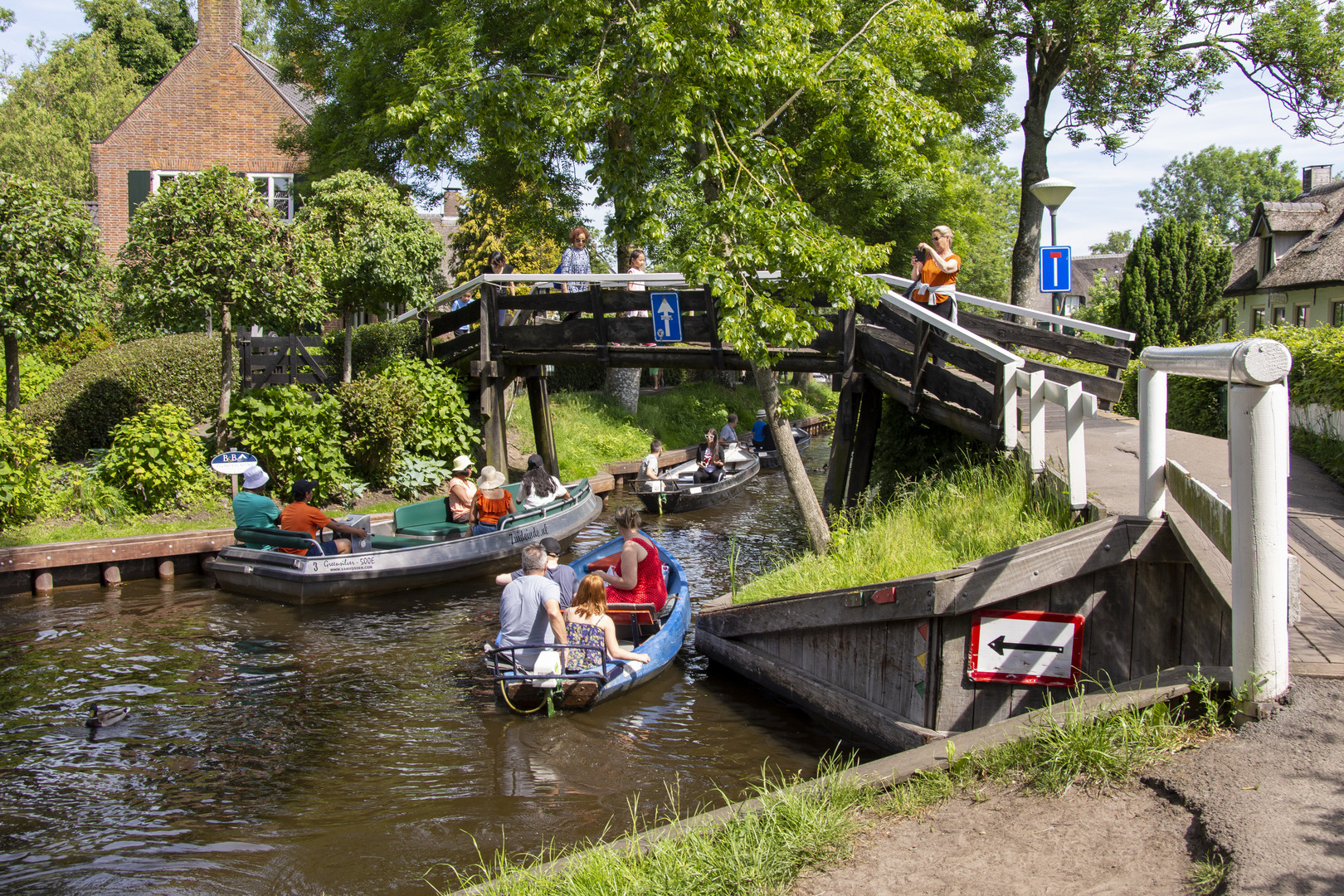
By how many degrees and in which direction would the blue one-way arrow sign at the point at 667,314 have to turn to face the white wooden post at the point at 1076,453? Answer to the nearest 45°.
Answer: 0° — it already faces it

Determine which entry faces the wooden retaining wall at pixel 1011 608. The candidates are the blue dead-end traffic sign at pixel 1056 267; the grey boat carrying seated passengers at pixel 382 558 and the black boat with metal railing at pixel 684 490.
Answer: the blue dead-end traffic sign

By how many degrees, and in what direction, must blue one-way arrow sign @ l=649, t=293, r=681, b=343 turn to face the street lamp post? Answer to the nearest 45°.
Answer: approximately 90° to its left

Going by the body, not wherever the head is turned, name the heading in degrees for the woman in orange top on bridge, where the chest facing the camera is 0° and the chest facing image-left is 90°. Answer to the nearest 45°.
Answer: approximately 45°

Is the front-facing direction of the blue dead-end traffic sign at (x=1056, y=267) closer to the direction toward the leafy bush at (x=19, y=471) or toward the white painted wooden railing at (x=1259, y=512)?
the white painted wooden railing

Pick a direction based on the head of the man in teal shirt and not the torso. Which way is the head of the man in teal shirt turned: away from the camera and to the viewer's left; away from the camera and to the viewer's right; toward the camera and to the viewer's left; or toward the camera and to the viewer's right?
away from the camera and to the viewer's right

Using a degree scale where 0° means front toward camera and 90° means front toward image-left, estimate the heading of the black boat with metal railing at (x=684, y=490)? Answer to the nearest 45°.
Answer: approximately 225°

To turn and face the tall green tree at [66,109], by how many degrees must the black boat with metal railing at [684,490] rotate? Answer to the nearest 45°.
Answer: approximately 90° to its left

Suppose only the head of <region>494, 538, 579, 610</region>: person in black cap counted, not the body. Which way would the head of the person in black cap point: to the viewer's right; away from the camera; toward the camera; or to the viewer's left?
away from the camera
